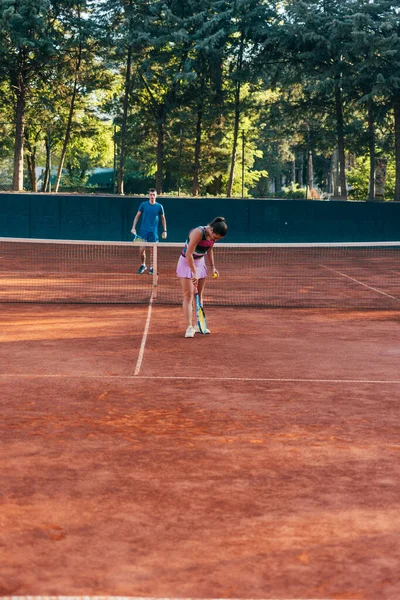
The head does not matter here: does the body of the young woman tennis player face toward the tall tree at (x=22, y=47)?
no
